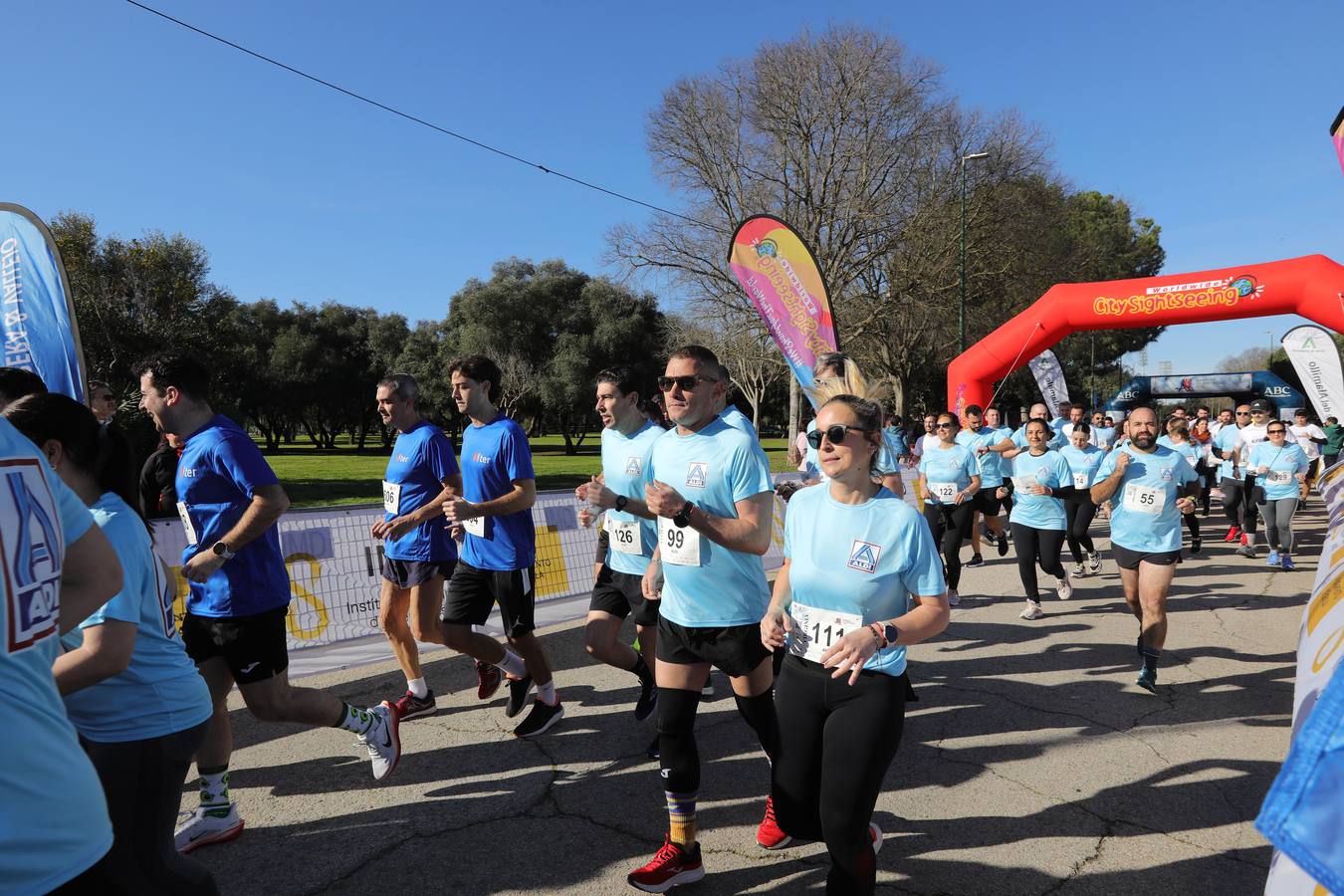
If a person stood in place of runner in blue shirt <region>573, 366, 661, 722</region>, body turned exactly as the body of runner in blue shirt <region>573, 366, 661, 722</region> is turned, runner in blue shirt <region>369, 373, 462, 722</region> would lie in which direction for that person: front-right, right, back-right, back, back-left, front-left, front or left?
front-right

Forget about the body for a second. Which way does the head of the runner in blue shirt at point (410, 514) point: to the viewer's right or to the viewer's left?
to the viewer's left

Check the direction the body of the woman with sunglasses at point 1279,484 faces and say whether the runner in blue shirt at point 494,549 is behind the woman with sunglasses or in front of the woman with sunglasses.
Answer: in front

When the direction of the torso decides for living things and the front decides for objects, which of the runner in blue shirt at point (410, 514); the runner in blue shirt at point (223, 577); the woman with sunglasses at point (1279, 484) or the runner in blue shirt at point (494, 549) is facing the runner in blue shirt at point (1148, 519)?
the woman with sunglasses

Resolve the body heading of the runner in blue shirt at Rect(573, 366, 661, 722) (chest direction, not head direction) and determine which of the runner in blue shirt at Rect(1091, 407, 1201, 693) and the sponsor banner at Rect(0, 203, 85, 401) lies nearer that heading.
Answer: the sponsor banner

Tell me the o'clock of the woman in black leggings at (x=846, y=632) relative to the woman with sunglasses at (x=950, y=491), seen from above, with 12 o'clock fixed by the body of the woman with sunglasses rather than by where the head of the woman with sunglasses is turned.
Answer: The woman in black leggings is roughly at 12 o'clock from the woman with sunglasses.

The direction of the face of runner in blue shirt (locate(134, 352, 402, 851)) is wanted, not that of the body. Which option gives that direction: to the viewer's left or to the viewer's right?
to the viewer's left

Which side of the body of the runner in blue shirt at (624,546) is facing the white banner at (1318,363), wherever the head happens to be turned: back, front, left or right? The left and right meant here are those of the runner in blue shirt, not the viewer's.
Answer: back

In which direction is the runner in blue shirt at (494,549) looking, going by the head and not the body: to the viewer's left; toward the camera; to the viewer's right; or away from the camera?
to the viewer's left

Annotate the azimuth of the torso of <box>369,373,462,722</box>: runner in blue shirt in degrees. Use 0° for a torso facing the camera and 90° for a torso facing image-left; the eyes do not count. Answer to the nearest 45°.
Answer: approximately 45°

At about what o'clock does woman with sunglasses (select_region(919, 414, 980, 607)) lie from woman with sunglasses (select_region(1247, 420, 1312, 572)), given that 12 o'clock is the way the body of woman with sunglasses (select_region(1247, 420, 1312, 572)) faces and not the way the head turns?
woman with sunglasses (select_region(919, 414, 980, 607)) is roughly at 1 o'clock from woman with sunglasses (select_region(1247, 420, 1312, 572)).

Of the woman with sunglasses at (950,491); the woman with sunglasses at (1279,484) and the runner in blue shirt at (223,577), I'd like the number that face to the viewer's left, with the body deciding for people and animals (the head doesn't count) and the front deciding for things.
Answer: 1

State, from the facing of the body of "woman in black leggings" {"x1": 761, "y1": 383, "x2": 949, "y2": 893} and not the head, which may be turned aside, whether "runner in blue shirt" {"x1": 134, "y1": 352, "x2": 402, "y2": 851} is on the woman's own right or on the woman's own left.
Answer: on the woman's own right

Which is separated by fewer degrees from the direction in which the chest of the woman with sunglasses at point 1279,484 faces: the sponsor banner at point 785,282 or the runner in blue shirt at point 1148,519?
the runner in blue shirt

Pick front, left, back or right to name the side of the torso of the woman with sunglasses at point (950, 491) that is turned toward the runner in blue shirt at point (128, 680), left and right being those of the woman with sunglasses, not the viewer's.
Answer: front
